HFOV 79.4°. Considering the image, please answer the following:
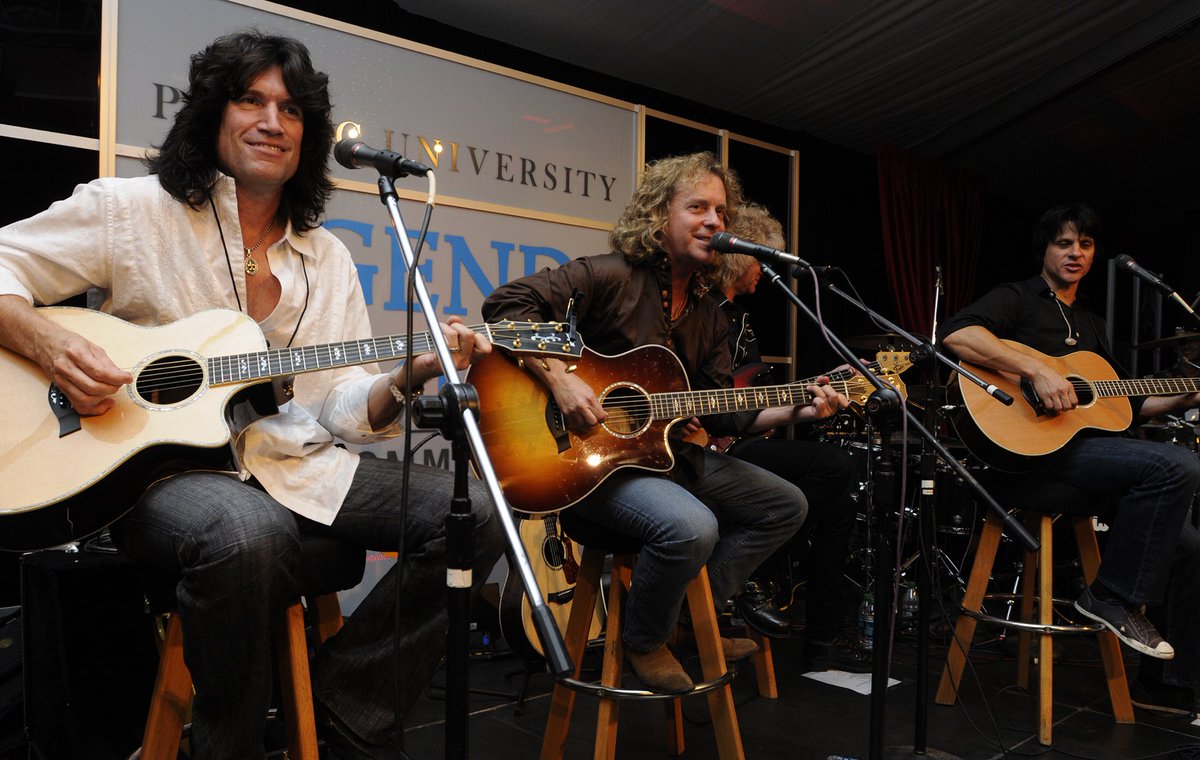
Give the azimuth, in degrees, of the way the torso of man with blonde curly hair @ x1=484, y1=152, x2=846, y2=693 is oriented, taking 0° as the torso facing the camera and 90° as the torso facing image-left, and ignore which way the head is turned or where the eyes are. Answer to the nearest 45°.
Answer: approximately 315°

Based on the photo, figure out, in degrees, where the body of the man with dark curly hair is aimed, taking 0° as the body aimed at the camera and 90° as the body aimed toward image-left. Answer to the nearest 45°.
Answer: approximately 315°

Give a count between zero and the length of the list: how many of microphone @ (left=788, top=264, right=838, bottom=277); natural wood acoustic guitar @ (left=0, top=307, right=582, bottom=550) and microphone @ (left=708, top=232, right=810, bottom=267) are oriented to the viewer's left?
2

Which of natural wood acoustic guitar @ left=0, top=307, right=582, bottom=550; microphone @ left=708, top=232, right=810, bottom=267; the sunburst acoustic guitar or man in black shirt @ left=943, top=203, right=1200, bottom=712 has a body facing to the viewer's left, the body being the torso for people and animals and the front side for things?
the microphone

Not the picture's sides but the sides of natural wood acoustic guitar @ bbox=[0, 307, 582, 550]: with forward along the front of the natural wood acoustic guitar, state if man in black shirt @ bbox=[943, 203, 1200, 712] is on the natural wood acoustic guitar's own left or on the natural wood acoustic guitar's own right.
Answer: on the natural wood acoustic guitar's own left

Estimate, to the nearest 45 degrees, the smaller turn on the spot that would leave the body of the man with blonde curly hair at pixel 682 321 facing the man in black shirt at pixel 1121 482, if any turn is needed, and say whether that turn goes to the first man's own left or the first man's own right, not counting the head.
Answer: approximately 45° to the first man's own left

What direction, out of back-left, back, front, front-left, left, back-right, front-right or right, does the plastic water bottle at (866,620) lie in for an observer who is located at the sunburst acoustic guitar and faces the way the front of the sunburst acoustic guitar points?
back-left

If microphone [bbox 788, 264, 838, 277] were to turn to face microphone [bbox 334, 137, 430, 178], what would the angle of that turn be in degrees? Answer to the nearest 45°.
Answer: approximately 45° to its left

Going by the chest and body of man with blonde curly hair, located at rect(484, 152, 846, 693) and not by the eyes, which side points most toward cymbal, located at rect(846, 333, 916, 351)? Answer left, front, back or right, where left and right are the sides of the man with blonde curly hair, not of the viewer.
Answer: left

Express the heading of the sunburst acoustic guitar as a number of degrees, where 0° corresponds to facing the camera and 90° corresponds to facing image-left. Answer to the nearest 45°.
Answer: approximately 0°

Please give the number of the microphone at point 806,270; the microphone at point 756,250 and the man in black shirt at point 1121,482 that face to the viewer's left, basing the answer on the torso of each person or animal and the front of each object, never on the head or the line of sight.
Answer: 2

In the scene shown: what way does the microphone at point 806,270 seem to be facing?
to the viewer's left
